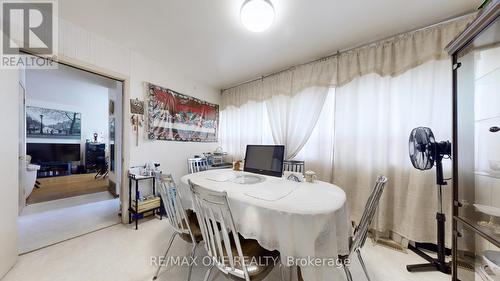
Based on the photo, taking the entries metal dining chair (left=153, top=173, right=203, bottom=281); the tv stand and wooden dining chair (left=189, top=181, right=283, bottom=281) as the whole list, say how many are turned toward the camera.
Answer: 1

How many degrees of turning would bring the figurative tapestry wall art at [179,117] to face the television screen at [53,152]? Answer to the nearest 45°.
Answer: approximately 180°

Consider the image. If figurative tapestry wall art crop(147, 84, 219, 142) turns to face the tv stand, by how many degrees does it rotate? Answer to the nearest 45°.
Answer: approximately 180°

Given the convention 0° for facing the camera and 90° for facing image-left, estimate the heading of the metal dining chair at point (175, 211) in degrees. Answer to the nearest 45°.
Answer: approximately 225°

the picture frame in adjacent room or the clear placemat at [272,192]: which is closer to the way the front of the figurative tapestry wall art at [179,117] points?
the clear placemat

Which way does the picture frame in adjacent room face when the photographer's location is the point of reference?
facing the viewer and to the right of the viewer

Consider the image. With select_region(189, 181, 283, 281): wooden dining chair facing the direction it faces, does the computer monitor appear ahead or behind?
ahead

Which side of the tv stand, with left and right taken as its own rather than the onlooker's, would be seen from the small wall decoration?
front

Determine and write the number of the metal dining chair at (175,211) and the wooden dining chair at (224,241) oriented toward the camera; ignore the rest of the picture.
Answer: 0

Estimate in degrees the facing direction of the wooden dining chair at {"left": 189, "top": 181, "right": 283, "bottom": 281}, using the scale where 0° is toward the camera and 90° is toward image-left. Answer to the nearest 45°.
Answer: approximately 225°

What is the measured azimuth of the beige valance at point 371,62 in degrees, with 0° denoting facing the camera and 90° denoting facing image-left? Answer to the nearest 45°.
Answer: approximately 45°

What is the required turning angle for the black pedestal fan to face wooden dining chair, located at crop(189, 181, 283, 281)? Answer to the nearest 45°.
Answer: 0° — it already faces it
